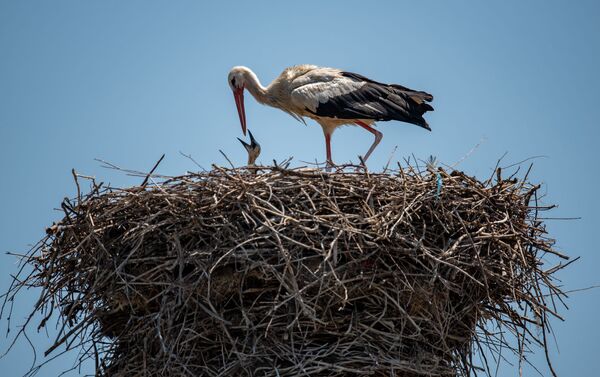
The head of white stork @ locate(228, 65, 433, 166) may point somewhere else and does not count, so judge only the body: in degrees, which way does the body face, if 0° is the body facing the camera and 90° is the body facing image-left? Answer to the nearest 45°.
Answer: approximately 90°
